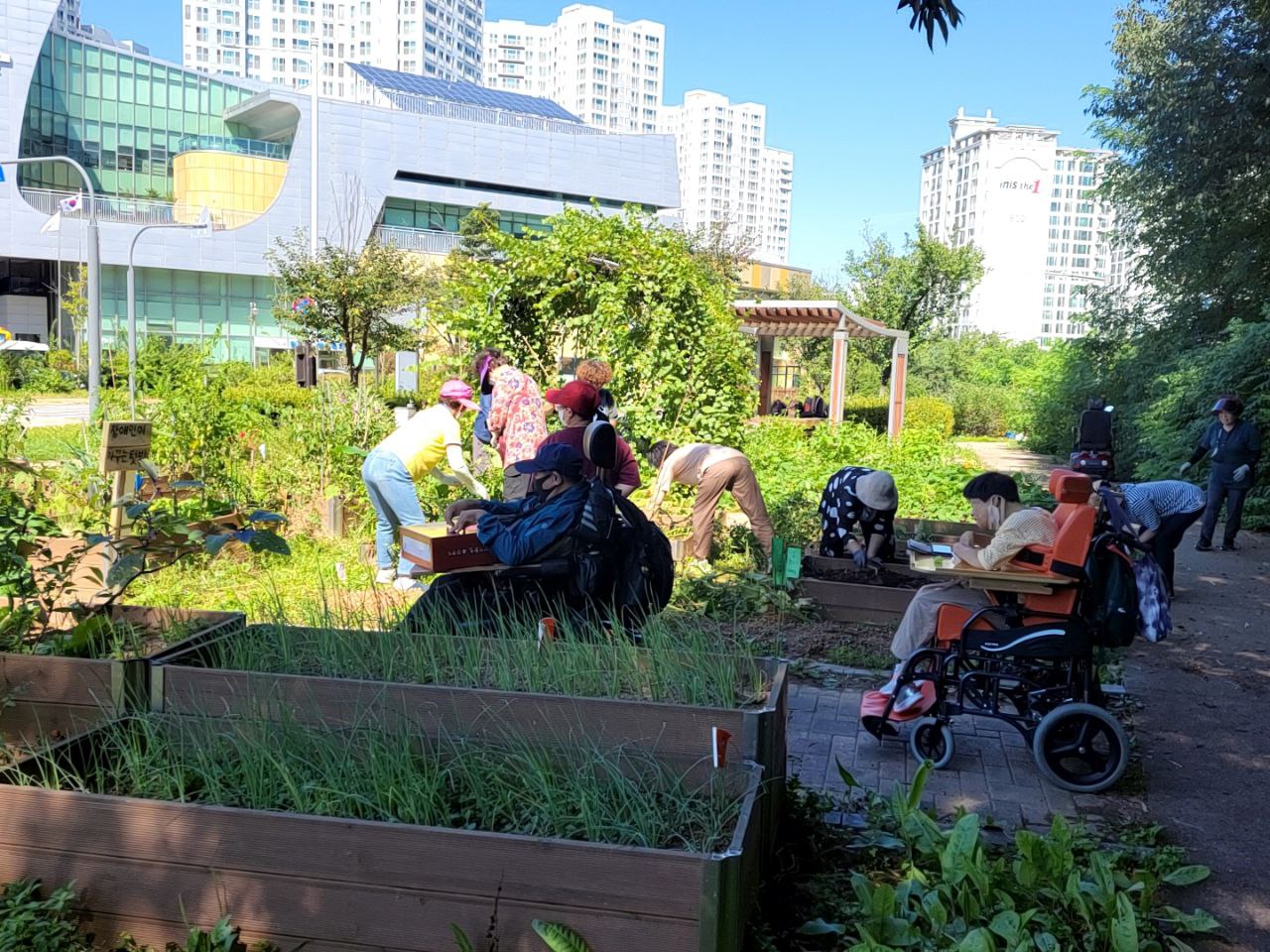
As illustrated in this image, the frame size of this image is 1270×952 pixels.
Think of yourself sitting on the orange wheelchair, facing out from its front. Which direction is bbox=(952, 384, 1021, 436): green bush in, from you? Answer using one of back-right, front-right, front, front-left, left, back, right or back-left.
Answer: right

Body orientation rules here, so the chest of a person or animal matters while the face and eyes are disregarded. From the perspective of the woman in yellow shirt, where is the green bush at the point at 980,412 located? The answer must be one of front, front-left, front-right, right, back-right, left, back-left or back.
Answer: front-left

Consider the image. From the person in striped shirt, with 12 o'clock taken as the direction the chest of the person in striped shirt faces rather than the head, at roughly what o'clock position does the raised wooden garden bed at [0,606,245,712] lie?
The raised wooden garden bed is roughly at 10 o'clock from the person in striped shirt.

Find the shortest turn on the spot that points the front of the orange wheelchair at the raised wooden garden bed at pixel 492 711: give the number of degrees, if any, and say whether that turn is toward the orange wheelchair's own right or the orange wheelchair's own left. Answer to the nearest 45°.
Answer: approximately 45° to the orange wheelchair's own left

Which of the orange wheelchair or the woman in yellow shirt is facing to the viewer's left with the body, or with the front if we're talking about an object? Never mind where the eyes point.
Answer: the orange wheelchair

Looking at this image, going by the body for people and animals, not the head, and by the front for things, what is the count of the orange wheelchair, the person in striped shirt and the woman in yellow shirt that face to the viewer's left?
2

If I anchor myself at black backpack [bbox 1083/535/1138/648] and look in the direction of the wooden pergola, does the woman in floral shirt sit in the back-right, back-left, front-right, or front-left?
front-left

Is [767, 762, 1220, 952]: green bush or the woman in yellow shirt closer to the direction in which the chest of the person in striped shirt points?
the woman in yellow shirt

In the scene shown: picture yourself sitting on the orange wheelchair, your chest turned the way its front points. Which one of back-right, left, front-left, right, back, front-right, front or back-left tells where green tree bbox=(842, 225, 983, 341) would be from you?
right

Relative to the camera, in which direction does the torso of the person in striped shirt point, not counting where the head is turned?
to the viewer's left

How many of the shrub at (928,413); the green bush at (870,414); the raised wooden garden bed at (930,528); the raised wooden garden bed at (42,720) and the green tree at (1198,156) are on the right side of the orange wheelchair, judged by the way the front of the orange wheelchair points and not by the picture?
4

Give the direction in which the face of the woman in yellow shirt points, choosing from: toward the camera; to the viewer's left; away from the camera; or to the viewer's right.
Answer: to the viewer's right

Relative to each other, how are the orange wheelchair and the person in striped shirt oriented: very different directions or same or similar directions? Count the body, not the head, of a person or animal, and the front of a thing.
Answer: same or similar directions

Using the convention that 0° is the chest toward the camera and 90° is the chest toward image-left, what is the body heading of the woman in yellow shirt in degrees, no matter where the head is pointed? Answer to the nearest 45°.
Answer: approximately 270°

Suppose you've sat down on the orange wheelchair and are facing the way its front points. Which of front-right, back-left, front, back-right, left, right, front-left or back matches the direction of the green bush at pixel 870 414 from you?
right

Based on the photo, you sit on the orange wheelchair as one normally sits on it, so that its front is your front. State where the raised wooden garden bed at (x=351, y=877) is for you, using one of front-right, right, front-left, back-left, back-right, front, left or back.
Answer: front-left

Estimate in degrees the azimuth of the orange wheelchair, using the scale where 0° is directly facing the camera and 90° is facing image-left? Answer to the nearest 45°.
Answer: approximately 90°

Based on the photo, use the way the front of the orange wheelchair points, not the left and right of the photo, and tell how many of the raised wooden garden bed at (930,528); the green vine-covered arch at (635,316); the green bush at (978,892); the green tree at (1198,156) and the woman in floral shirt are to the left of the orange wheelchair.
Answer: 1

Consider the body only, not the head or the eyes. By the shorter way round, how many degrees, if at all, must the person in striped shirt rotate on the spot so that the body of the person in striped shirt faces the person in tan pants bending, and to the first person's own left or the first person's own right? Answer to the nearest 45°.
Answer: approximately 45° to the first person's own left
